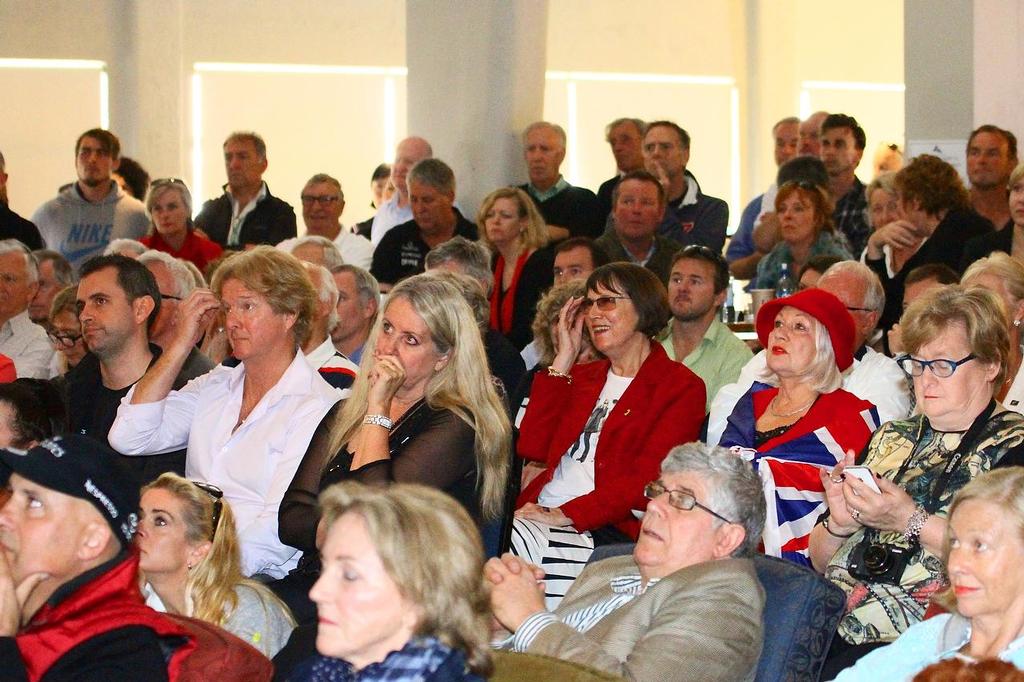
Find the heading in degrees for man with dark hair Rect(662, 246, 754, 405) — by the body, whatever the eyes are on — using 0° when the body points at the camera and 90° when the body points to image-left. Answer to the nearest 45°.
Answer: approximately 45°

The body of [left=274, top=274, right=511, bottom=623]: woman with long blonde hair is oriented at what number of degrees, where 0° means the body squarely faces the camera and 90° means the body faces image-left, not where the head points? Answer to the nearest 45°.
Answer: approximately 45°

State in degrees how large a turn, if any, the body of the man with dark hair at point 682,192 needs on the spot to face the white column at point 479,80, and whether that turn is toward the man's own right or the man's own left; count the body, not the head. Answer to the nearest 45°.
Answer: approximately 90° to the man's own right

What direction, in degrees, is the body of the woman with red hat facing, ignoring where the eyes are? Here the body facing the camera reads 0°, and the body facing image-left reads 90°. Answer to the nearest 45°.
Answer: approximately 45°

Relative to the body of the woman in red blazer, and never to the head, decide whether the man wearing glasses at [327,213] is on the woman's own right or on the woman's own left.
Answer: on the woman's own right

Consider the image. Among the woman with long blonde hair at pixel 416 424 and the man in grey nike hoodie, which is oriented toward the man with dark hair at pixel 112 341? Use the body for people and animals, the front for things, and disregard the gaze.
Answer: the man in grey nike hoodie

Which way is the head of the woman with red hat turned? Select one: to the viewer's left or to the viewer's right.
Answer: to the viewer's left

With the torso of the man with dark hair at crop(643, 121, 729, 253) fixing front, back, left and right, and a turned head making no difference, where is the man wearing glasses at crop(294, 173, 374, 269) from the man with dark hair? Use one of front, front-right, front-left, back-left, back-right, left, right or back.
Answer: front-right

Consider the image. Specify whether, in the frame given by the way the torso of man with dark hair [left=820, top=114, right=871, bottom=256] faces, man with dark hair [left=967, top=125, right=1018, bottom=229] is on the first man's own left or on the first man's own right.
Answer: on the first man's own left
